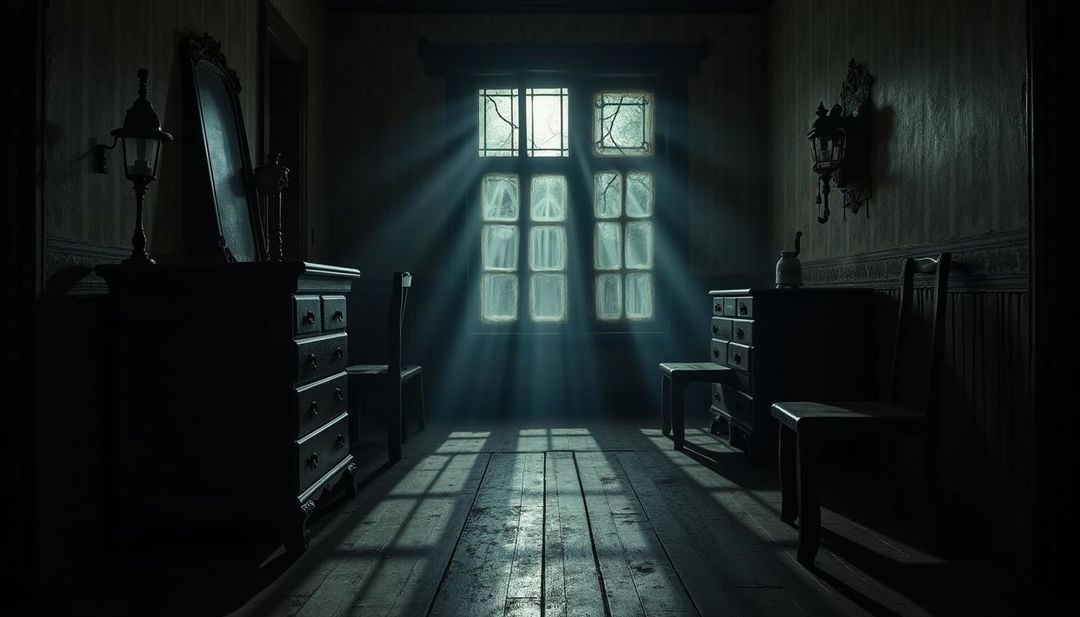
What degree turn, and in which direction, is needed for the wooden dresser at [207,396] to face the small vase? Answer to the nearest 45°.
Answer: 0° — it already faces it

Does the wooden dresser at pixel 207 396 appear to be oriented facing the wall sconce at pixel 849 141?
yes

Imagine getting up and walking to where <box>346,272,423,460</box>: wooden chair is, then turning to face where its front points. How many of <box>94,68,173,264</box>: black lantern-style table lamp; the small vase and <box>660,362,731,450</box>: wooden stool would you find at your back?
2

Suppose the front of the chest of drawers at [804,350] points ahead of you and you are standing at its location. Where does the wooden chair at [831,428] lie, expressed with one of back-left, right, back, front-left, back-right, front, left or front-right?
left

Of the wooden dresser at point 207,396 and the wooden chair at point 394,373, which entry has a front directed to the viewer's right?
the wooden dresser

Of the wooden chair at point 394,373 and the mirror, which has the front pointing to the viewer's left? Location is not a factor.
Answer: the wooden chair

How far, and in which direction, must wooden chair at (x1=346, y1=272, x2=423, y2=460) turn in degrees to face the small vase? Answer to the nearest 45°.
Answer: approximately 180°

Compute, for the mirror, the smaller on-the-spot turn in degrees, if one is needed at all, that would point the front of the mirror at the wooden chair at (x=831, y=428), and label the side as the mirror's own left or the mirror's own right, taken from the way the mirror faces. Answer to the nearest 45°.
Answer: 0° — it already faces it

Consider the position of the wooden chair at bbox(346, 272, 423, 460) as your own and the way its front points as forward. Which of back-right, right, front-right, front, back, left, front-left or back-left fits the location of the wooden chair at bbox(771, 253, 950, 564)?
back-left

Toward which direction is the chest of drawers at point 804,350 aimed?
to the viewer's left

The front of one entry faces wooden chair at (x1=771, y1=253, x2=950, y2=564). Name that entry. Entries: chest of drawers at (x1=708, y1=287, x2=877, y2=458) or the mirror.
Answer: the mirror

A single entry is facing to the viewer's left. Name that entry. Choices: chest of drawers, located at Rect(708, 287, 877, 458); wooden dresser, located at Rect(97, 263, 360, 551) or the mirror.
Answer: the chest of drawers

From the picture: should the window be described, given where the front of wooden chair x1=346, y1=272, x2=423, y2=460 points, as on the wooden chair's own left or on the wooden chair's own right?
on the wooden chair's own right

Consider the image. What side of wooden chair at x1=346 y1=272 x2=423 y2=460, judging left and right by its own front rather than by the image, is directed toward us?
left

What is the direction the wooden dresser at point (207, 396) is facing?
to the viewer's right

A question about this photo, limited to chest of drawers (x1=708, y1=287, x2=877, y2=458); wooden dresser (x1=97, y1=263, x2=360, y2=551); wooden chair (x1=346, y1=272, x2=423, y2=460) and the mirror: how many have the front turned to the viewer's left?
2

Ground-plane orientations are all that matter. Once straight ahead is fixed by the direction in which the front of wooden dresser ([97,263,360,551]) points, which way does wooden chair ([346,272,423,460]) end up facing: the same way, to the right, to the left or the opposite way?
the opposite way
